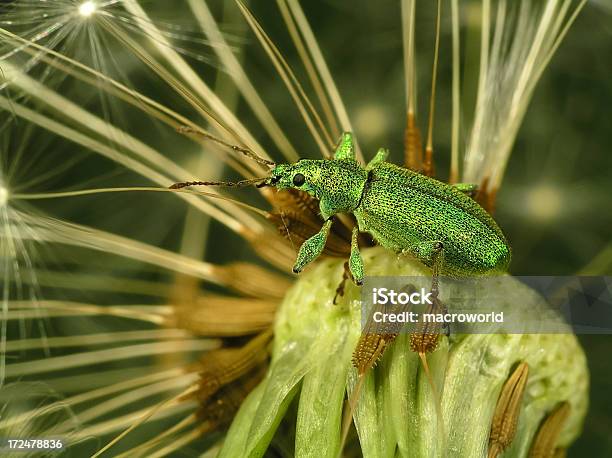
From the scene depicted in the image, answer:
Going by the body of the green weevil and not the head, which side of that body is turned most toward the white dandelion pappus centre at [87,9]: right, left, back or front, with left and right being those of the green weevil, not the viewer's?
front

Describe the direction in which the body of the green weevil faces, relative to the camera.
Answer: to the viewer's left
